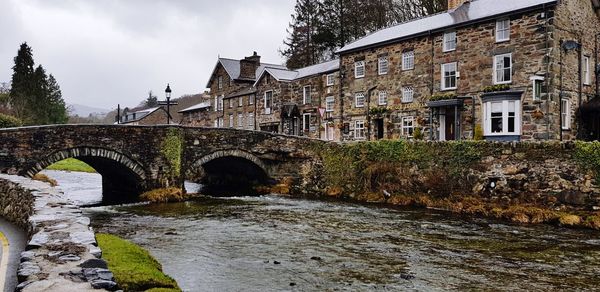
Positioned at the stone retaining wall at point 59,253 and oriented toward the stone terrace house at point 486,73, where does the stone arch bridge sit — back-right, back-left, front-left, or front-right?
front-left

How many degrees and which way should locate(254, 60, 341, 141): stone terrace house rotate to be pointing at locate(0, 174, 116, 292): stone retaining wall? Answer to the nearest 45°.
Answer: approximately 45° to its left

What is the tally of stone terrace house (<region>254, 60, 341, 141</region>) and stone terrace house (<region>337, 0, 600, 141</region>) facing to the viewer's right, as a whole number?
0

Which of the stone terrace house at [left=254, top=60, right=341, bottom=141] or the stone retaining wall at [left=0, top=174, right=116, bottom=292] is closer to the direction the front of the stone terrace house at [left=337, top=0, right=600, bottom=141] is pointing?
the stone retaining wall

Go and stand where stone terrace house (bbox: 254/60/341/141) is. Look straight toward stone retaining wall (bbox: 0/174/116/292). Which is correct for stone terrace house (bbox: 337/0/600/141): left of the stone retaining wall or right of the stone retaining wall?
left

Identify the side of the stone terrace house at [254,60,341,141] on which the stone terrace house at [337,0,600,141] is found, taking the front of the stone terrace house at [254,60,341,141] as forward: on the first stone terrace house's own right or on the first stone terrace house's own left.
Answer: on the first stone terrace house's own left

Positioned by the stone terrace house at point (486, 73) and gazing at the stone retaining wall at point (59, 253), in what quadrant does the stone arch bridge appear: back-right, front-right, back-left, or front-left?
front-right

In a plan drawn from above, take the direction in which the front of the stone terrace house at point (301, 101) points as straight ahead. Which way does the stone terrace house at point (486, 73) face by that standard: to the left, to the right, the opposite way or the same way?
the same way

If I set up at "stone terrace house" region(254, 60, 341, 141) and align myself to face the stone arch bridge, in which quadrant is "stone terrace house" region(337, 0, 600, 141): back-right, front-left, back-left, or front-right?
front-left

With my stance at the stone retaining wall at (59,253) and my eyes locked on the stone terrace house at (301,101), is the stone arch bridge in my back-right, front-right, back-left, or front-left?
front-left

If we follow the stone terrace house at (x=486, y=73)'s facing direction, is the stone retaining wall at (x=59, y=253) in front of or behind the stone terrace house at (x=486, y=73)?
in front

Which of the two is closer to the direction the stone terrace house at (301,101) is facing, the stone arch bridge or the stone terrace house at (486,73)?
the stone arch bridge

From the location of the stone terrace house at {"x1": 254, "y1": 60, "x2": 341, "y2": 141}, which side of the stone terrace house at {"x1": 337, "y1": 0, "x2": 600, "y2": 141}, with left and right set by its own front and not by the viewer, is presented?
right

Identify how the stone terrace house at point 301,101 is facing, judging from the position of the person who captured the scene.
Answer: facing the viewer and to the left of the viewer

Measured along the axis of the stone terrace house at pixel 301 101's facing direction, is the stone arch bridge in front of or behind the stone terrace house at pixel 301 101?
in front

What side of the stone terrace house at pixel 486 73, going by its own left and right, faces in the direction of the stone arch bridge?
front

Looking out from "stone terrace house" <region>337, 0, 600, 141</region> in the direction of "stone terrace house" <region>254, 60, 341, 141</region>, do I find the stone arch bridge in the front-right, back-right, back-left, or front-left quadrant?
front-left
